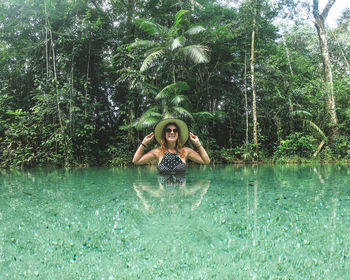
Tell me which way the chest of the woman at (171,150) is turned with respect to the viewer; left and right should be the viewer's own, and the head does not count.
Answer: facing the viewer

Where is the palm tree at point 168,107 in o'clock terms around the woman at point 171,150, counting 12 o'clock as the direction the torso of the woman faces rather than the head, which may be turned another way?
The palm tree is roughly at 6 o'clock from the woman.

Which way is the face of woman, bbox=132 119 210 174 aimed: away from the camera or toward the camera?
toward the camera

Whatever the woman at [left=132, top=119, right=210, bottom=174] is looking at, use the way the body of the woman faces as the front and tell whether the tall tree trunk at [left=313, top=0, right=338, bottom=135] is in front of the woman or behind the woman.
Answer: behind

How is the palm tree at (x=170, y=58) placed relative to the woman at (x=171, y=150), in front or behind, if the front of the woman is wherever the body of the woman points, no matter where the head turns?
behind

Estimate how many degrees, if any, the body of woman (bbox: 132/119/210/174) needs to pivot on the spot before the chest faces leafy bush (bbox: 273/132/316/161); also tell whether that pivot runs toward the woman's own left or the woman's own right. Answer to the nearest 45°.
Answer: approximately 135° to the woman's own left

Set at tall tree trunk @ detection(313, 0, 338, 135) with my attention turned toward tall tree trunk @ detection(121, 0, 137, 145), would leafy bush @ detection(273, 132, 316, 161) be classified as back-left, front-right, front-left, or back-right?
front-left

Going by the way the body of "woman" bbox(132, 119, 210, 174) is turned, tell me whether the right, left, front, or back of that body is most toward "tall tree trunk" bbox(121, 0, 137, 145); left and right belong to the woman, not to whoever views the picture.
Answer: back
